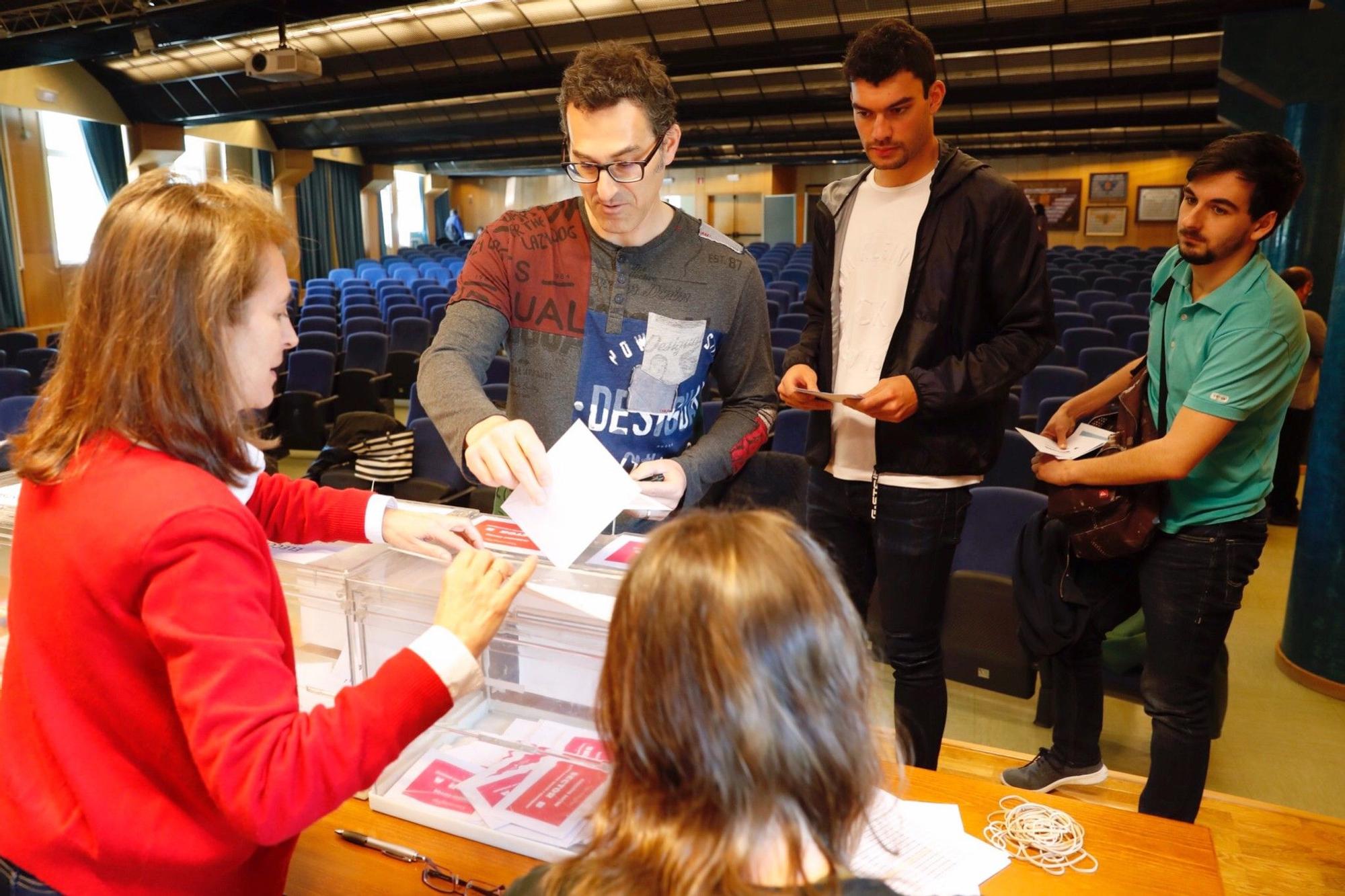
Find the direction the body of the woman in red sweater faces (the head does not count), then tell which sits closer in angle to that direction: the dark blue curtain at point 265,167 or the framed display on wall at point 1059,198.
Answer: the framed display on wall

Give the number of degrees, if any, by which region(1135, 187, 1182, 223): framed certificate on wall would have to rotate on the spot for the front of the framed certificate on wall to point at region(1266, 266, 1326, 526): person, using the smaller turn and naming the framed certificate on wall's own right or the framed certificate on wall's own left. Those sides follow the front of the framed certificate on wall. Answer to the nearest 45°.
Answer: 0° — it already faces them

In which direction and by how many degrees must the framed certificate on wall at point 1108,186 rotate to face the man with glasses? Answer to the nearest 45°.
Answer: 0° — it already faces them

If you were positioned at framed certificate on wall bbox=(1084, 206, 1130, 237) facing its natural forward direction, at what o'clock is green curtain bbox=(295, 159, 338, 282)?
The green curtain is roughly at 2 o'clock from the framed certificate on wall.

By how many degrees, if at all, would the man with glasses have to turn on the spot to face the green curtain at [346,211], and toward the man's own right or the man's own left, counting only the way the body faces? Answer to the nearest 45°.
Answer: approximately 180°

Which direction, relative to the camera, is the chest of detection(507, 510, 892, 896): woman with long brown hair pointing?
away from the camera

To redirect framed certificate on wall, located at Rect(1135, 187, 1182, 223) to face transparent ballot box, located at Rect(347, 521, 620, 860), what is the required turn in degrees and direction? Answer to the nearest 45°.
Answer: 0° — it already faces it

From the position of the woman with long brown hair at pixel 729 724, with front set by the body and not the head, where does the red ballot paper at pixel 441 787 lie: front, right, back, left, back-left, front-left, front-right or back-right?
front-left

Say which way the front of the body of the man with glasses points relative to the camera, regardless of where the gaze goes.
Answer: toward the camera

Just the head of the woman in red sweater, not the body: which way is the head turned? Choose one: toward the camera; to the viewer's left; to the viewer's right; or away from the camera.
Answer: to the viewer's right

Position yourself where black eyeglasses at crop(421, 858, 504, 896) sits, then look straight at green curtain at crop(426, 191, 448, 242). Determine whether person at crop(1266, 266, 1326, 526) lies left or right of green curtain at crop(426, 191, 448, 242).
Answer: right

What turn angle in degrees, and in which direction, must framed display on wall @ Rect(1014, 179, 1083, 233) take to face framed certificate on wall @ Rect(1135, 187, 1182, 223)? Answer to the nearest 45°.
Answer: approximately 90° to its left

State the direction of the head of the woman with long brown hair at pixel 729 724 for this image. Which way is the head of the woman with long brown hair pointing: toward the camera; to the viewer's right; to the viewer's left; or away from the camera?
away from the camera

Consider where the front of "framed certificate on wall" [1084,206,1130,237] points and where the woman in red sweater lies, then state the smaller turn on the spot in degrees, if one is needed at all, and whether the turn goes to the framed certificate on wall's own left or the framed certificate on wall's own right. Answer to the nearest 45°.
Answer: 0° — it already faces them

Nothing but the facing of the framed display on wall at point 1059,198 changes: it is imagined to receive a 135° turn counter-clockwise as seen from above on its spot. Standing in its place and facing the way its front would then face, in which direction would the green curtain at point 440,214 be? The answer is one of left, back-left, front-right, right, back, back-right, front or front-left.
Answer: back-left

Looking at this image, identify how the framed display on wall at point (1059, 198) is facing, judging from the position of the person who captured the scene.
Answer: facing the viewer

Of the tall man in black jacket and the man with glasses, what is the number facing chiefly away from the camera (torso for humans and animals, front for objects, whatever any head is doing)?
0
